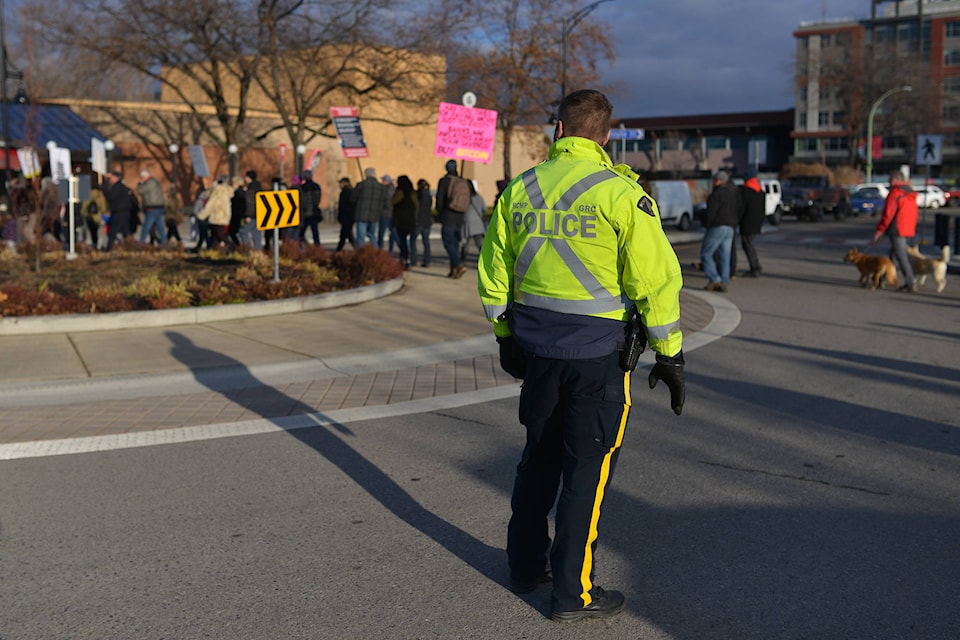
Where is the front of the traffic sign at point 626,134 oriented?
toward the camera

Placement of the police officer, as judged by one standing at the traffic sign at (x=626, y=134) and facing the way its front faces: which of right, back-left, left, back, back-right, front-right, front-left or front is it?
front

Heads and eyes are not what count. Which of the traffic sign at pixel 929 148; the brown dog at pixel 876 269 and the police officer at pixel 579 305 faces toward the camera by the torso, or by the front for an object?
the traffic sign

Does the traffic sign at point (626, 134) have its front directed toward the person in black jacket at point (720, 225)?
yes

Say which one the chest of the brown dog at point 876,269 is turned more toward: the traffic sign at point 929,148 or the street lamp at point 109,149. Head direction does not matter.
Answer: the street lamp

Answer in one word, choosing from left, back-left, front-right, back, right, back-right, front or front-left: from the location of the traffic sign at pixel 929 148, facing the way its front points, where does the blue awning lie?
right

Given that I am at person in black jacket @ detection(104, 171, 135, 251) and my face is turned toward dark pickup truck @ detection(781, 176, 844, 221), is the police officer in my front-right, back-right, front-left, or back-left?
back-right

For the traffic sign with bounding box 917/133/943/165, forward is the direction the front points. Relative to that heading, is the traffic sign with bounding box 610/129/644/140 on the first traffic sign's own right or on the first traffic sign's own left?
on the first traffic sign's own right

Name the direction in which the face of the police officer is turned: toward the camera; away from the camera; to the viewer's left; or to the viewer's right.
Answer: away from the camera

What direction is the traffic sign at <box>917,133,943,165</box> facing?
toward the camera

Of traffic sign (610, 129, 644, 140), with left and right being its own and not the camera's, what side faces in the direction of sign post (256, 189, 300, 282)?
front

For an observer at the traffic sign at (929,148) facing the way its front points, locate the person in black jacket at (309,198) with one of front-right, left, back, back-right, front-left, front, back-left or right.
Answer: front-right

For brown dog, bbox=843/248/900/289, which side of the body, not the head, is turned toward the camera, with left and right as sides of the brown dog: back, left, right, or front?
left

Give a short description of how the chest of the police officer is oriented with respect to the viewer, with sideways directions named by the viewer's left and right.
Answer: facing away from the viewer and to the right of the viewer

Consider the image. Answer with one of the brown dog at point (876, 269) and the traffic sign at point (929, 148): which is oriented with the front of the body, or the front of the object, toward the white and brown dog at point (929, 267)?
the traffic sign
